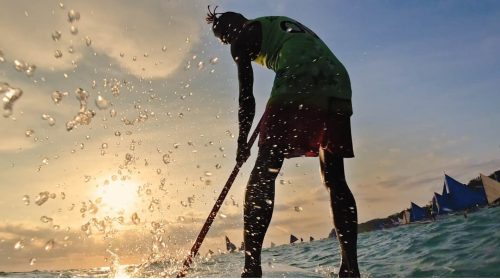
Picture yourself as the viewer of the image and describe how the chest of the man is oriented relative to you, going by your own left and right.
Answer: facing away from the viewer and to the left of the viewer
